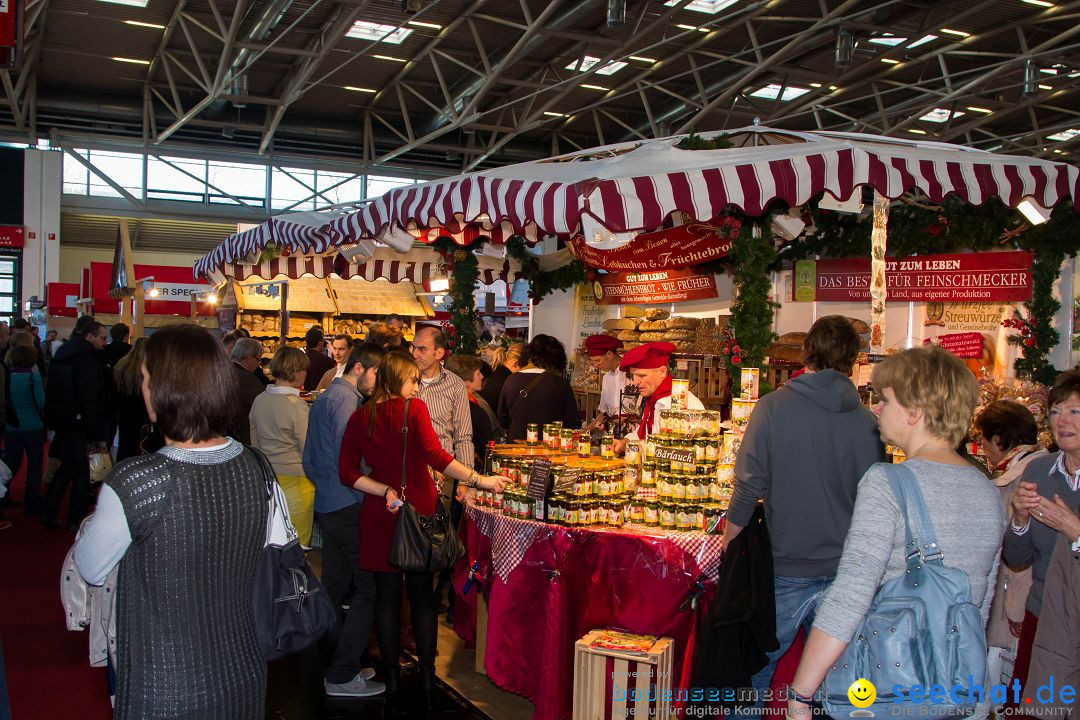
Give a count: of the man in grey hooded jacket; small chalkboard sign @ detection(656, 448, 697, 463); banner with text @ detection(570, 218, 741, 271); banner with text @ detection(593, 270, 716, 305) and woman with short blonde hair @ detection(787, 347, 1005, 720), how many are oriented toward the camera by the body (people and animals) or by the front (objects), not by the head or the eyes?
3

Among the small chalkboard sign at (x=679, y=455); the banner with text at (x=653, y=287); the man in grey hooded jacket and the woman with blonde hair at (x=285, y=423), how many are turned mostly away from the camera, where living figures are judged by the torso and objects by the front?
2

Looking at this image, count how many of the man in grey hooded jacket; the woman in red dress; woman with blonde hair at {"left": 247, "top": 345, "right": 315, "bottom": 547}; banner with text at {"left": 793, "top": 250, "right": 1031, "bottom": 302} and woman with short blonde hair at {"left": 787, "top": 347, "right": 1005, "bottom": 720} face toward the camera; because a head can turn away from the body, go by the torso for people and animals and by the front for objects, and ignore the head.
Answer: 1

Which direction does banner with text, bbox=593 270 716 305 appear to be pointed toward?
toward the camera

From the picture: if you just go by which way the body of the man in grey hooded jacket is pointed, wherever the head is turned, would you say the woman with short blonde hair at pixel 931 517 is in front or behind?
behind

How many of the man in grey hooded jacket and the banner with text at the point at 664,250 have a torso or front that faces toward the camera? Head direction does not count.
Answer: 1

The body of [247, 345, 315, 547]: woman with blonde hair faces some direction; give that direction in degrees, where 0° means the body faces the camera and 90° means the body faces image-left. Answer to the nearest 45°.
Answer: approximately 180°

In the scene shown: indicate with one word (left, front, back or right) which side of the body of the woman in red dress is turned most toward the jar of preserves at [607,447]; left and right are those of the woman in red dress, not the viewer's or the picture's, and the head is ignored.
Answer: front

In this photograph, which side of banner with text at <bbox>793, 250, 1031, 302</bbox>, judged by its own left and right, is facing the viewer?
front

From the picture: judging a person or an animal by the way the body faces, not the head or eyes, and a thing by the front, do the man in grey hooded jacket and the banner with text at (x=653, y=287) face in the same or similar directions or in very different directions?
very different directions

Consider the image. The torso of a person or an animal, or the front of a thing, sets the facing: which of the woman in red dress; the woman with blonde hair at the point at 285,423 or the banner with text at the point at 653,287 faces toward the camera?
the banner with text

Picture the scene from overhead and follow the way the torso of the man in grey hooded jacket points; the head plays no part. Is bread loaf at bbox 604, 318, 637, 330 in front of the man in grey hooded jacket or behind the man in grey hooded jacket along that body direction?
in front

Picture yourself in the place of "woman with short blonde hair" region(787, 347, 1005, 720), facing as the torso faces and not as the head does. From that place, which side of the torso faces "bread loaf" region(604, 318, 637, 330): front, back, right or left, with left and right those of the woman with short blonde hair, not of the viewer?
front

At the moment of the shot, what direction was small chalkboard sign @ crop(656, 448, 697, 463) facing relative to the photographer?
facing the viewer

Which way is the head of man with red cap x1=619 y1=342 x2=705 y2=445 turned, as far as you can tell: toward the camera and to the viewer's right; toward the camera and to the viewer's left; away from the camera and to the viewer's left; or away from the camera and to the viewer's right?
toward the camera and to the viewer's left

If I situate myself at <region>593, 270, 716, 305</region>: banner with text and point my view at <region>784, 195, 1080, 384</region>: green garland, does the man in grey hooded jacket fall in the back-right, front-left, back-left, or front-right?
front-right

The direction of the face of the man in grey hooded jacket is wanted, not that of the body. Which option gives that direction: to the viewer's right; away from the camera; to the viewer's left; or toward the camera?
away from the camera

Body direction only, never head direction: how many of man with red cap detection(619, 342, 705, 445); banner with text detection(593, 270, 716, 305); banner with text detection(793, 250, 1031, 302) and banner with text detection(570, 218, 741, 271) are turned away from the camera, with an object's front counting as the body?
0
